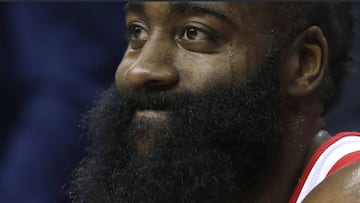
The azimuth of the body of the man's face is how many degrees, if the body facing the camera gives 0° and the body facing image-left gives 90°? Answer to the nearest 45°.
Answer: approximately 45°
